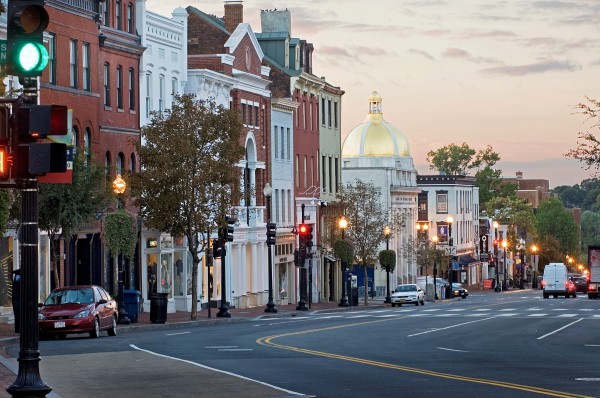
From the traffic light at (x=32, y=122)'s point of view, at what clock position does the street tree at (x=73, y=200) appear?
The street tree is roughly at 9 o'clock from the traffic light.

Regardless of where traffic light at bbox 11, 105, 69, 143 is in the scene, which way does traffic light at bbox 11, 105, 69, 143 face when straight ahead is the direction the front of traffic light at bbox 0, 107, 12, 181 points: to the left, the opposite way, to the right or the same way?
to the left

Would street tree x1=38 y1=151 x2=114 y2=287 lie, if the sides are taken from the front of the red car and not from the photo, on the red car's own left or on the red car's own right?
on the red car's own right

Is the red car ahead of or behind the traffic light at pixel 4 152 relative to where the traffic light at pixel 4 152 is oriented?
behind

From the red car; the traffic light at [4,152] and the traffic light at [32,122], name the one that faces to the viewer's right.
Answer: the traffic light at [32,122]

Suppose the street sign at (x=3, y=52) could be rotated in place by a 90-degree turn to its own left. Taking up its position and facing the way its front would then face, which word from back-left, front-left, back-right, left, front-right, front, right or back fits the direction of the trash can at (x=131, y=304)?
left

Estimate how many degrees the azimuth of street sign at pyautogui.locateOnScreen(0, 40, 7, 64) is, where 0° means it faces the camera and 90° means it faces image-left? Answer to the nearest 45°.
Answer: approximately 0°

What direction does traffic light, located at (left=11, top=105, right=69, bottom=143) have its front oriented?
to the viewer's right

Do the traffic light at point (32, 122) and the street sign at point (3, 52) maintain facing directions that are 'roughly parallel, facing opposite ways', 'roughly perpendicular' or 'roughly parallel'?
roughly perpendicular

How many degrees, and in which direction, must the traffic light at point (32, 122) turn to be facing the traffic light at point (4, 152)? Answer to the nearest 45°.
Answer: approximately 135° to its left
